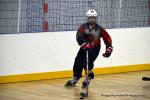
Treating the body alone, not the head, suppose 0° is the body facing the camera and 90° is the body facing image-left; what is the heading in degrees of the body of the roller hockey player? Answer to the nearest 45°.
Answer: approximately 0°
